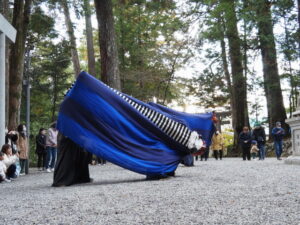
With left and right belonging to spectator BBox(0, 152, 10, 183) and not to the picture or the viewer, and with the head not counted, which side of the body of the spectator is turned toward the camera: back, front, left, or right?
right

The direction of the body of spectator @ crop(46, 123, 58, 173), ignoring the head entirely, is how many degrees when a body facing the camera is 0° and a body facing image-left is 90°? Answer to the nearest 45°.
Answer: approximately 315°

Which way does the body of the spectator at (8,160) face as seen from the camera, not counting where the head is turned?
to the viewer's right

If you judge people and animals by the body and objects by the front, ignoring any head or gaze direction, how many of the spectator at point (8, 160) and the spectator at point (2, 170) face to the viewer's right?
2

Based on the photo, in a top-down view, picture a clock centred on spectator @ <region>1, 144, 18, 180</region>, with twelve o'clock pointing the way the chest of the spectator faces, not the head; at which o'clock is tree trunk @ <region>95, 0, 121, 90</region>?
The tree trunk is roughly at 10 o'clock from the spectator.

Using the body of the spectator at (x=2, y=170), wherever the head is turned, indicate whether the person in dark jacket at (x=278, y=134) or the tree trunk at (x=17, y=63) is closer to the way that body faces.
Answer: the person in dark jacket
